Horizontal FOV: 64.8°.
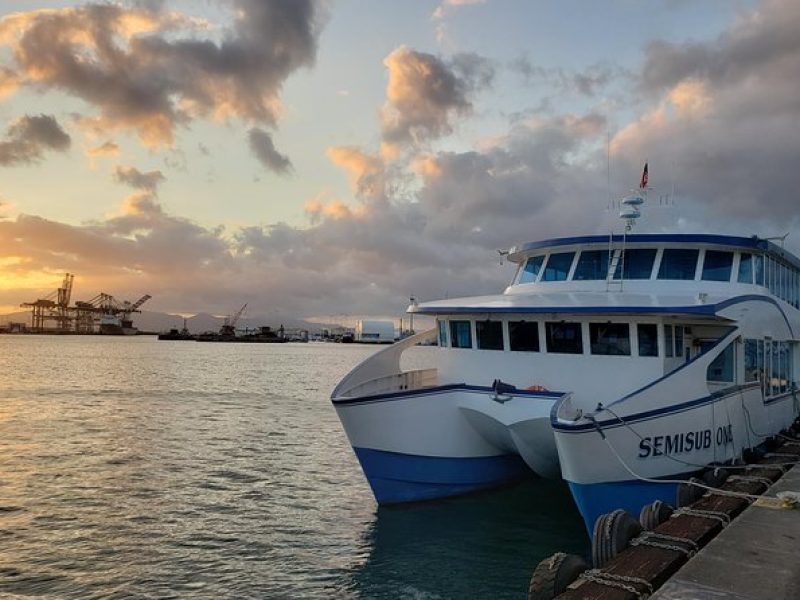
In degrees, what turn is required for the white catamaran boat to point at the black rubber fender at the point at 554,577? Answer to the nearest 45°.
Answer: approximately 45° to its left

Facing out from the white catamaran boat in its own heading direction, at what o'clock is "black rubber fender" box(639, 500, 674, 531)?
The black rubber fender is roughly at 10 o'clock from the white catamaran boat.

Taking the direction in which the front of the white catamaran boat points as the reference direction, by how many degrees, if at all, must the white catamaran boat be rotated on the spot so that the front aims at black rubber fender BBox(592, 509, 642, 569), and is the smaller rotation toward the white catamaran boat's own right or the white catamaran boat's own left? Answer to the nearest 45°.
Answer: approximately 45° to the white catamaran boat's own left

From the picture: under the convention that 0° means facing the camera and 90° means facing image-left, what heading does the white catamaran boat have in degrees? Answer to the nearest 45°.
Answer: approximately 45°

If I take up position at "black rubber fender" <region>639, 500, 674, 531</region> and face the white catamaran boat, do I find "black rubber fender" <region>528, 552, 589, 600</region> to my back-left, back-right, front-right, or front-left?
back-left
